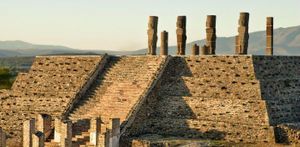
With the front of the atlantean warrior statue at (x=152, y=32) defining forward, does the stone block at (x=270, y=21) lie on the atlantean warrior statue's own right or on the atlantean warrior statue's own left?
on the atlantean warrior statue's own left

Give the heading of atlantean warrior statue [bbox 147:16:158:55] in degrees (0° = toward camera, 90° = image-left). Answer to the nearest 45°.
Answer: approximately 45°

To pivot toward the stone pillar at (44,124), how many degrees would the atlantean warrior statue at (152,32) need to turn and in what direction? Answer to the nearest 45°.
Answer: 0° — it already faces it

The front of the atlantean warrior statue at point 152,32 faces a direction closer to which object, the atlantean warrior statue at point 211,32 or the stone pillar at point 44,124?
the stone pillar

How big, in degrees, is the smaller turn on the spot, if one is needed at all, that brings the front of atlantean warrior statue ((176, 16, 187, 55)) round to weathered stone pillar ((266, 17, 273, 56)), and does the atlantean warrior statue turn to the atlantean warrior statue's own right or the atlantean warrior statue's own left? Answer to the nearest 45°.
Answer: approximately 135° to the atlantean warrior statue's own left

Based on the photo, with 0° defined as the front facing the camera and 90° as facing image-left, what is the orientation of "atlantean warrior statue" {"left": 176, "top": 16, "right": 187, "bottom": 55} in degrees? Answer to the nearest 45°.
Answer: approximately 45°

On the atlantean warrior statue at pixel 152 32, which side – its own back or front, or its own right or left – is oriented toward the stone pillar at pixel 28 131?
front

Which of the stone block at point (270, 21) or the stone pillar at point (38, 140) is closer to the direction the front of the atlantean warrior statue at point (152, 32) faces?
the stone pillar

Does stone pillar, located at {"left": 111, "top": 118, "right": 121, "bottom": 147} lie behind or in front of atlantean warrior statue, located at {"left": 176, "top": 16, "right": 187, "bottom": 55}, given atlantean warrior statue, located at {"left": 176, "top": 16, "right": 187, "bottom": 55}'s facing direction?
in front

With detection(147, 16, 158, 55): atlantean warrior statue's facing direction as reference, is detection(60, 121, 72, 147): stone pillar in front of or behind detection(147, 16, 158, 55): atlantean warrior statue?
in front

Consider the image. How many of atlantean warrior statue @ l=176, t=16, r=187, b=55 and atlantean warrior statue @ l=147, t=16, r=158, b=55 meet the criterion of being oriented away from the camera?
0
